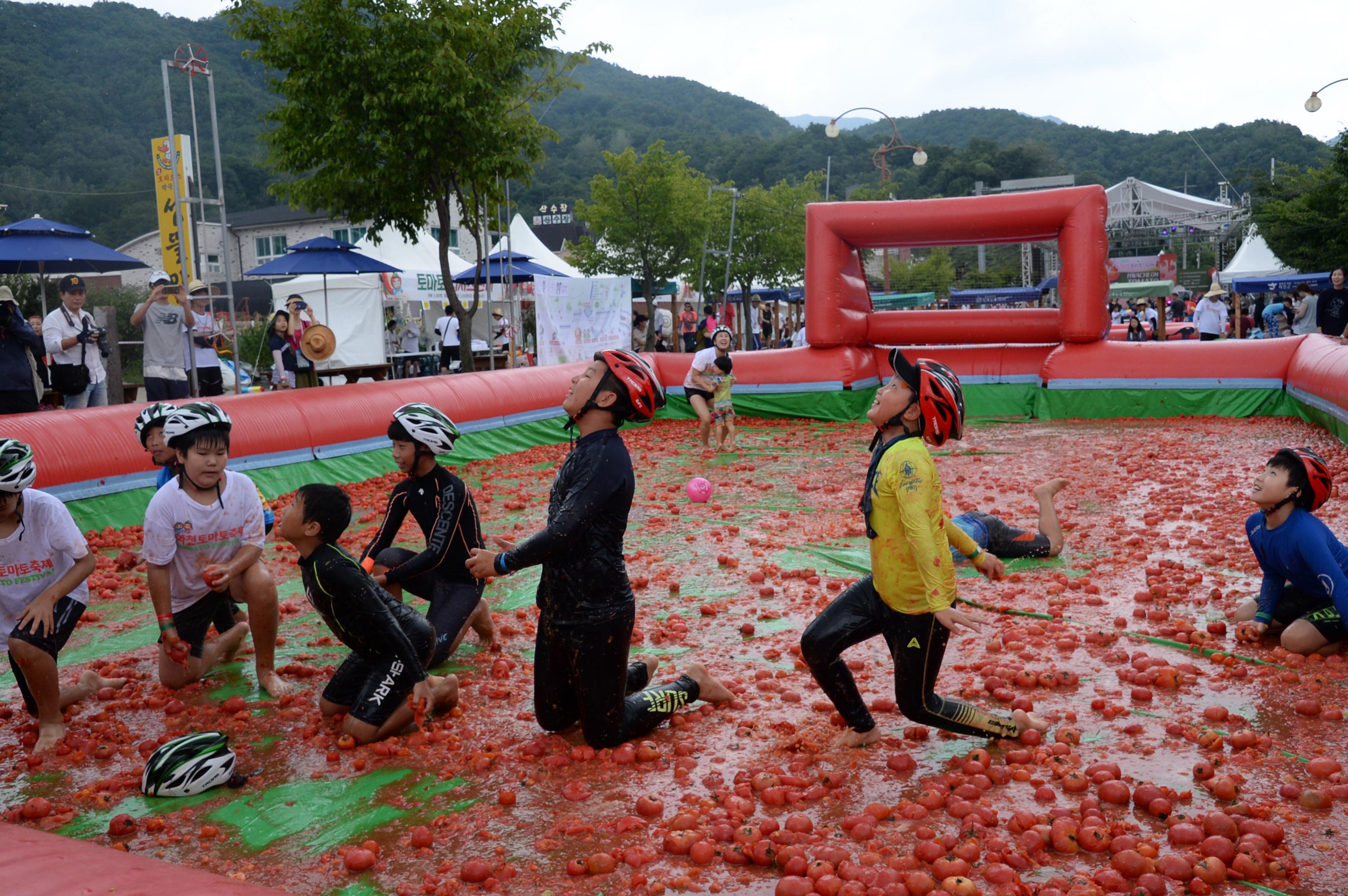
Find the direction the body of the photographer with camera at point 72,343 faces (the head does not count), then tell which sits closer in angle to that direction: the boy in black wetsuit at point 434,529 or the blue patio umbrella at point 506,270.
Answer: the boy in black wetsuit

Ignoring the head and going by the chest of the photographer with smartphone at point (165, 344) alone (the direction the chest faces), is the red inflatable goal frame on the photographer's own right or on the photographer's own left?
on the photographer's own left

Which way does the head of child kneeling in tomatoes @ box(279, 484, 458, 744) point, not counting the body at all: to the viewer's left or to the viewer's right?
to the viewer's left

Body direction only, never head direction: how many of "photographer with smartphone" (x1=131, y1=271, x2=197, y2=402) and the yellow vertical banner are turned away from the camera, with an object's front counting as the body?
0

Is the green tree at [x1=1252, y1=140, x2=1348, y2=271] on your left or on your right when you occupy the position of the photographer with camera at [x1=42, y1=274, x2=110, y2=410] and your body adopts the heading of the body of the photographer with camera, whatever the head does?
on your left

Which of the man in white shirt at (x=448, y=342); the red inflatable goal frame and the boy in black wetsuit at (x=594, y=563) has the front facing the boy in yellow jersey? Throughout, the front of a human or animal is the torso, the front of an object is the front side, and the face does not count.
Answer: the red inflatable goal frame

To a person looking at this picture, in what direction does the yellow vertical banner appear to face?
facing the viewer

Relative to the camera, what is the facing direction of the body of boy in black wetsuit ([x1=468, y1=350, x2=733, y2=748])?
to the viewer's left

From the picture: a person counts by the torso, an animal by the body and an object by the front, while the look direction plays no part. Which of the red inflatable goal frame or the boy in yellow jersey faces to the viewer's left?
the boy in yellow jersey
